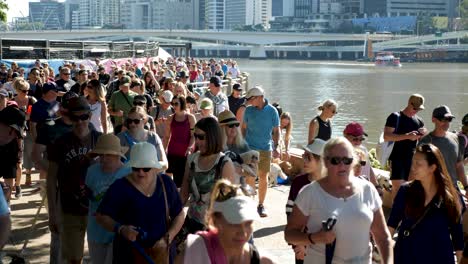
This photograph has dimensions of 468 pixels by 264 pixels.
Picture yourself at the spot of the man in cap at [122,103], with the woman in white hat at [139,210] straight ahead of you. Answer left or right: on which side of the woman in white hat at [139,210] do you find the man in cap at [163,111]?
left

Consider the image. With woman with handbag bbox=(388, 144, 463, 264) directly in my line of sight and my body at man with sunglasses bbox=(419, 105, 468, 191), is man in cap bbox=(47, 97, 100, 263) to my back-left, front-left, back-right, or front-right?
front-right

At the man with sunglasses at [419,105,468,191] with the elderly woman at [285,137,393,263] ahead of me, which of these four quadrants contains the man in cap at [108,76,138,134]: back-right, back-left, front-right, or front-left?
back-right

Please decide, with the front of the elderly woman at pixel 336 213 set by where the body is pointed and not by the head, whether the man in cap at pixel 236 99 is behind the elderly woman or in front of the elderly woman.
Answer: behind

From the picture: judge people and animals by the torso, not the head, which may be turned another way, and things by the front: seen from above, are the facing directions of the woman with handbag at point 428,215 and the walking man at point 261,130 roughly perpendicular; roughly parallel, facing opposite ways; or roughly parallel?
roughly parallel

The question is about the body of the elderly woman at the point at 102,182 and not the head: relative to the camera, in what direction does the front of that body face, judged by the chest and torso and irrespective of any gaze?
toward the camera

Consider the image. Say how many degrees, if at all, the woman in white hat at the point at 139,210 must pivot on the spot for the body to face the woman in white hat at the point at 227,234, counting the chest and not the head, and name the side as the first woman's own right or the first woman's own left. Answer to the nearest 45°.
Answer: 0° — they already face them

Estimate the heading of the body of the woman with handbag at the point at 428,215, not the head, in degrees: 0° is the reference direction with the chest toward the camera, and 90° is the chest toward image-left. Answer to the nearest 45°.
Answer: approximately 45°

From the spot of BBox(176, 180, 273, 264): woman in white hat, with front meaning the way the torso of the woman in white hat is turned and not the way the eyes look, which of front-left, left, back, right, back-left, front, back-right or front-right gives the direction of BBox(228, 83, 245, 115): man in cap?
back-left

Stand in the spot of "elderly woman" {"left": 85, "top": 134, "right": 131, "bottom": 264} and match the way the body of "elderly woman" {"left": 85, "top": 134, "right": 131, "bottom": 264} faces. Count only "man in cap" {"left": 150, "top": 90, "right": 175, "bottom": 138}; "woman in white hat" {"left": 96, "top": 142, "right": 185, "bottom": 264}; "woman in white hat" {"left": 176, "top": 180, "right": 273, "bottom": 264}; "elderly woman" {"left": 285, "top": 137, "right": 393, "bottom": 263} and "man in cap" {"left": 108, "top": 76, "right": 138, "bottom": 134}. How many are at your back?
2

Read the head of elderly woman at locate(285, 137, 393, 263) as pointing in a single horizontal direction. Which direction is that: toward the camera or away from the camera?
toward the camera

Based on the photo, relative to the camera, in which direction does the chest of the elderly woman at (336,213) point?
toward the camera

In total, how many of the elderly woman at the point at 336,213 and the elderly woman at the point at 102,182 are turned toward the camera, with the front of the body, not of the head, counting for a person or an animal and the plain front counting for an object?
2

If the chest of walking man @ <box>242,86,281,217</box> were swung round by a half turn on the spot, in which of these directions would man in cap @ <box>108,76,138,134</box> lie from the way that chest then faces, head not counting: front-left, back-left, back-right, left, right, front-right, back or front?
left

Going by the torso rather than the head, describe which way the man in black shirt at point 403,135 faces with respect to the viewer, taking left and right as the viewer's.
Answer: facing the viewer and to the right of the viewer

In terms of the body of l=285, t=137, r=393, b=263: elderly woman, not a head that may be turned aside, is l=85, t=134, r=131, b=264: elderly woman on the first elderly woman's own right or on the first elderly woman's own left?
on the first elderly woman's own right

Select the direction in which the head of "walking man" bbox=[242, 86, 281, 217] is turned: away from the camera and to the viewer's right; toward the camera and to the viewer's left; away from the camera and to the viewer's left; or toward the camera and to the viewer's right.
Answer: toward the camera and to the viewer's left
